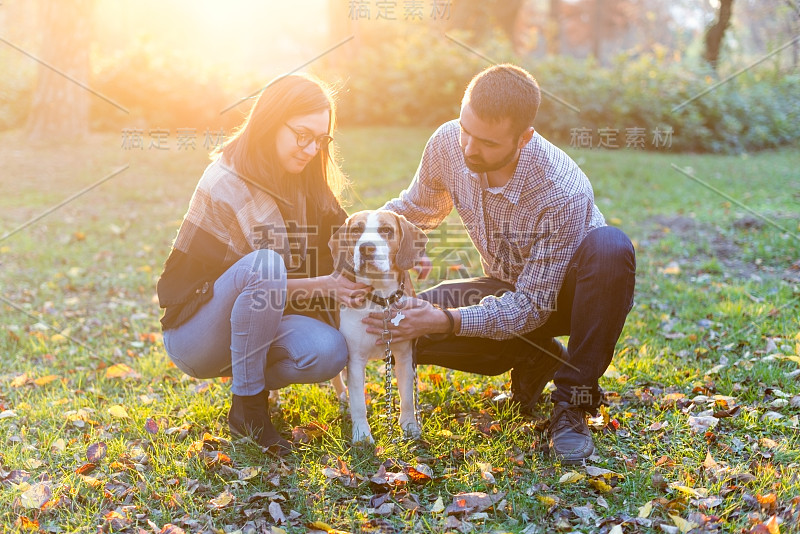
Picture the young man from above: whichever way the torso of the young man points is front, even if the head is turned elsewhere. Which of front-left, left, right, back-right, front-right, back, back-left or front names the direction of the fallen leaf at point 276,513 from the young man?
front

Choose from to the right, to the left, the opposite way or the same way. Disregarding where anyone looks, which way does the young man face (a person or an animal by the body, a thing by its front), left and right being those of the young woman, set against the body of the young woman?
to the right

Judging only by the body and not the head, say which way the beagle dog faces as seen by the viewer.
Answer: toward the camera

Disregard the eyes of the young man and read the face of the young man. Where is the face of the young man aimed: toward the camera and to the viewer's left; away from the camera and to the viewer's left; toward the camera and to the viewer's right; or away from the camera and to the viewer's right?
toward the camera and to the viewer's left

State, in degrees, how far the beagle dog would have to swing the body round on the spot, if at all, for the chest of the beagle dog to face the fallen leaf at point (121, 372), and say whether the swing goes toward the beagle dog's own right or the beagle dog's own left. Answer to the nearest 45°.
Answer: approximately 135° to the beagle dog's own right

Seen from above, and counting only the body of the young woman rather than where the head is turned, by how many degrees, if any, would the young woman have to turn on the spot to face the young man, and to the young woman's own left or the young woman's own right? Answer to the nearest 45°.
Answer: approximately 45° to the young woman's own left

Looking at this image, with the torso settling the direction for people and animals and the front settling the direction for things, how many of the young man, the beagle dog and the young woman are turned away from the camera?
0

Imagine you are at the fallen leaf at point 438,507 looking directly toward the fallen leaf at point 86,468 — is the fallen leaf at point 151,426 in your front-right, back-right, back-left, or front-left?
front-right

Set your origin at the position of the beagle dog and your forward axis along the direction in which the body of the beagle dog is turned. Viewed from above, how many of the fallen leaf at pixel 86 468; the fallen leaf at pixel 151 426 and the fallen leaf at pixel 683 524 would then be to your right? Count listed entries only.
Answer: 2

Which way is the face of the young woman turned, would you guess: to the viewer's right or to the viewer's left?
to the viewer's right

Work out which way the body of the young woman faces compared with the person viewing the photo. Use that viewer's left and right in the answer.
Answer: facing the viewer and to the right of the viewer

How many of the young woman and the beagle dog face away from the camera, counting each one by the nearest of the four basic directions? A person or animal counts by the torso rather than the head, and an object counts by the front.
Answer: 0

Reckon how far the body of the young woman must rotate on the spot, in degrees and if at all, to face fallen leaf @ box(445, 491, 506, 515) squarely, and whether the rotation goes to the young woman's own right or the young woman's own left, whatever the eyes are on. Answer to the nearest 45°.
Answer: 0° — they already face it
